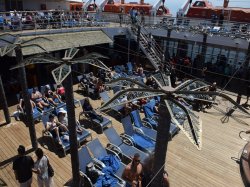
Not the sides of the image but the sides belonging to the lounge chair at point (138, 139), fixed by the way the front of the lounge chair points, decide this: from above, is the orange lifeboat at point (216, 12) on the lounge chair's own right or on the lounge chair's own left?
on the lounge chair's own left

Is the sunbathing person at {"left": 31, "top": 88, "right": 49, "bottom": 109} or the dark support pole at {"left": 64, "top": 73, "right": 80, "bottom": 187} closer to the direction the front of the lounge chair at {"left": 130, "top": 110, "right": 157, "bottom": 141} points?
the dark support pole

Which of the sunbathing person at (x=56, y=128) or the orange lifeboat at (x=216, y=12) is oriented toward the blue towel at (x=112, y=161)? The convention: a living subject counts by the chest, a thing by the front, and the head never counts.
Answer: the sunbathing person

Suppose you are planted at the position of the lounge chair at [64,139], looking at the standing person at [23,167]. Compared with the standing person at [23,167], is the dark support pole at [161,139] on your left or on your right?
left

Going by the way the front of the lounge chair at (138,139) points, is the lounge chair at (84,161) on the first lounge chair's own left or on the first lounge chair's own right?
on the first lounge chair's own right
